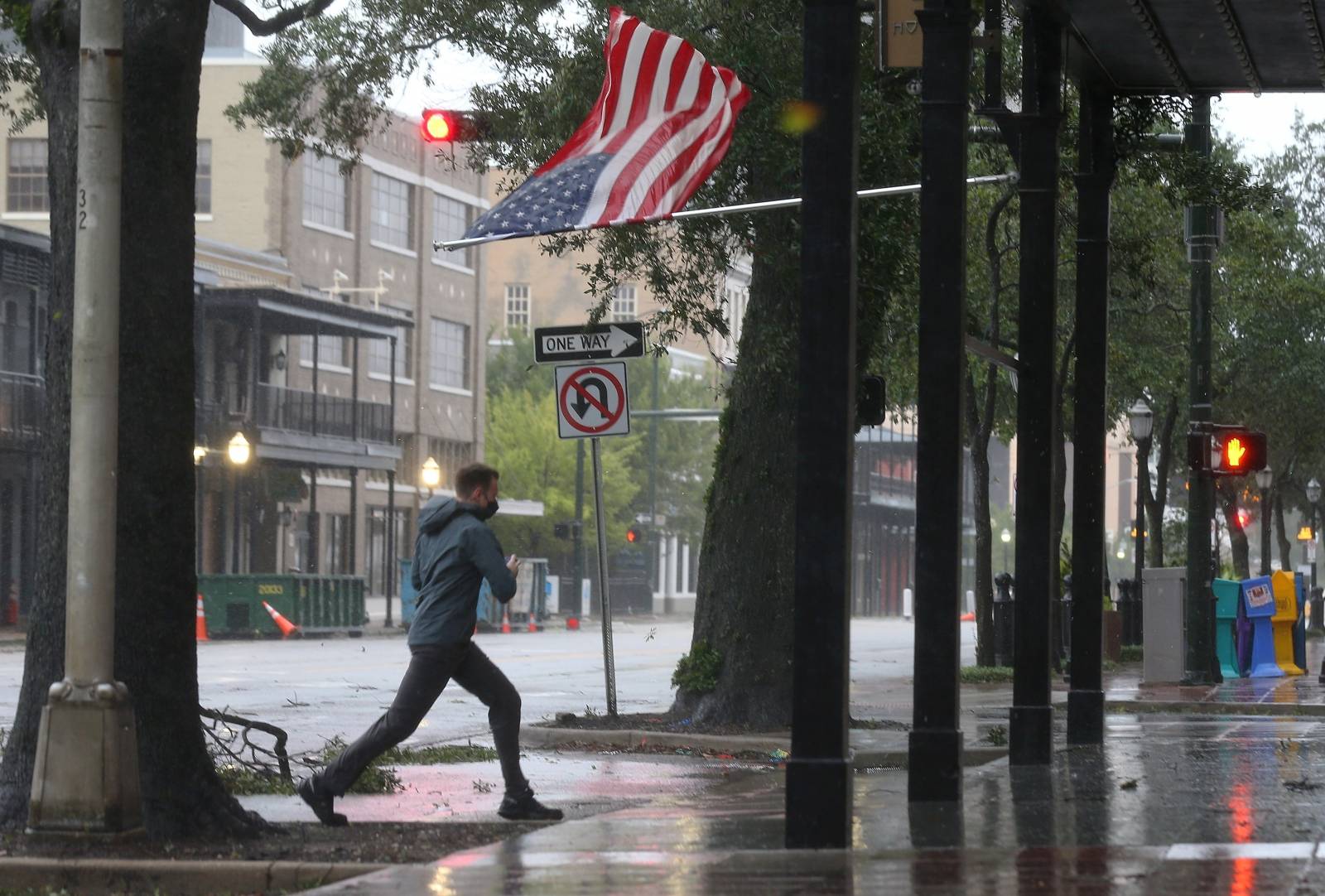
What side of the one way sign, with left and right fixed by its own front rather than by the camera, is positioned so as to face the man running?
front

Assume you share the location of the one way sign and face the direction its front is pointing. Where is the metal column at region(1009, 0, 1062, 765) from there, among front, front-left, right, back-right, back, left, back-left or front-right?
front-left

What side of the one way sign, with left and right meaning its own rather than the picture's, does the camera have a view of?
front

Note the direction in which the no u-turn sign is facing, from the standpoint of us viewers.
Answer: facing the viewer

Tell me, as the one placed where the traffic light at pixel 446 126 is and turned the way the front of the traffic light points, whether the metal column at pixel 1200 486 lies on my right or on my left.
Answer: on my left

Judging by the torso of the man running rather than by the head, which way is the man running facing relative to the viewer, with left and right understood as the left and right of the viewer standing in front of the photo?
facing to the right of the viewer

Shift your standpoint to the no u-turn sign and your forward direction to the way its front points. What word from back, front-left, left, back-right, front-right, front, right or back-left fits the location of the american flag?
front

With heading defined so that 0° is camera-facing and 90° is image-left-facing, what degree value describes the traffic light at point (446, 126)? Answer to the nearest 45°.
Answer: approximately 0°

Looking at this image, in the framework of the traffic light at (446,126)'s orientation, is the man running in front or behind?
in front

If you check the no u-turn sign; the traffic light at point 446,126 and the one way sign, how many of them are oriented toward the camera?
3

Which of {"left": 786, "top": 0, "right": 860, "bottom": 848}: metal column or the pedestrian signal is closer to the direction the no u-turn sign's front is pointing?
the metal column
